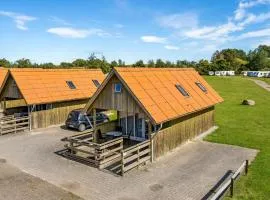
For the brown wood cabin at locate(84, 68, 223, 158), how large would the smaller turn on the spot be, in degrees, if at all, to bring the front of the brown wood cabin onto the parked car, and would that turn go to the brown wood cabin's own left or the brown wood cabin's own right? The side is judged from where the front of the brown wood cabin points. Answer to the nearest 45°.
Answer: approximately 90° to the brown wood cabin's own right

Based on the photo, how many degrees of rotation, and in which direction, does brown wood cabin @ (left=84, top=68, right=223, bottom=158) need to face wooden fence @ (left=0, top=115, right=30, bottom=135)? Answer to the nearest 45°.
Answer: approximately 90° to its right

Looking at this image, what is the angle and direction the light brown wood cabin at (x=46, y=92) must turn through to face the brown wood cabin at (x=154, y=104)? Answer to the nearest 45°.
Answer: approximately 90° to its left

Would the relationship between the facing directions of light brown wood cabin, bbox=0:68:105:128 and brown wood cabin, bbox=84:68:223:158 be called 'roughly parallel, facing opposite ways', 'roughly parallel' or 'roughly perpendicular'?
roughly parallel

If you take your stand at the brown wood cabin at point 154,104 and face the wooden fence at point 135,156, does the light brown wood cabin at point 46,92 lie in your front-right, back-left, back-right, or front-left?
back-right

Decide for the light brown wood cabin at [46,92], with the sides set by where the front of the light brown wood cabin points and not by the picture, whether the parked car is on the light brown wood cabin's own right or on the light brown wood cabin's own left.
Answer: on the light brown wood cabin's own left

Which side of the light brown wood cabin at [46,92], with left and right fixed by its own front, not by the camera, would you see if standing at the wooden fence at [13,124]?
front

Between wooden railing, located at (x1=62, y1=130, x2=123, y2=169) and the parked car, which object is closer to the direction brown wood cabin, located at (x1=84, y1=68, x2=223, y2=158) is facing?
the wooden railing

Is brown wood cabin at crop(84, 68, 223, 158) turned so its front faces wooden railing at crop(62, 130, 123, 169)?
yes

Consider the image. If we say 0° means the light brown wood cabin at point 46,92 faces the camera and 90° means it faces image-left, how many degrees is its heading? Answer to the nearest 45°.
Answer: approximately 45°

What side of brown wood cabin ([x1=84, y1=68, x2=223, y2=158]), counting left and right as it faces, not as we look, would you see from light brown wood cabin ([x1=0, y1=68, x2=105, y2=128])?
right

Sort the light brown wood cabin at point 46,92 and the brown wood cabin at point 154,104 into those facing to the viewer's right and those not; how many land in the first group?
0

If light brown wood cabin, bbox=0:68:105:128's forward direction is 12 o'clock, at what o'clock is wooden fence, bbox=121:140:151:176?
The wooden fence is roughly at 10 o'clock from the light brown wood cabin.
